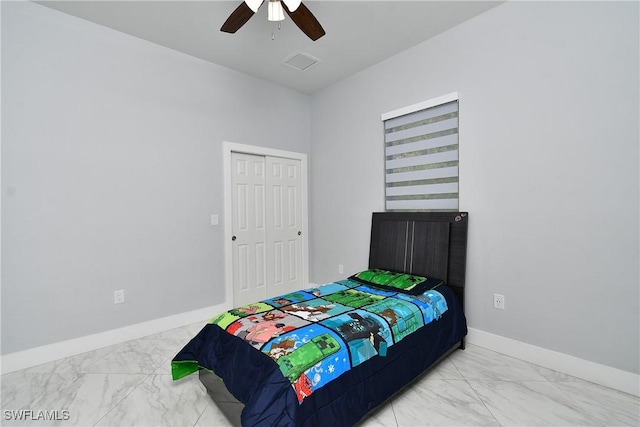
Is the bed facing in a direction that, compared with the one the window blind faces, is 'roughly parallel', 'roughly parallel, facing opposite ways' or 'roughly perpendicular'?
roughly parallel

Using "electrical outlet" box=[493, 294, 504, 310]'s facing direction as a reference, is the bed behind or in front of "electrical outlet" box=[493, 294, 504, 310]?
in front

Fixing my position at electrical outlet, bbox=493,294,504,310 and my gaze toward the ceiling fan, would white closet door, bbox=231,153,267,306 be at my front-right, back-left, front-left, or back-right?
front-right

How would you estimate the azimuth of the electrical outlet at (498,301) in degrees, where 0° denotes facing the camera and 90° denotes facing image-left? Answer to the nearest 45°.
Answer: approximately 45°

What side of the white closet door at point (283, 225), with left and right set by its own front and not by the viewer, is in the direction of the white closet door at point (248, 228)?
right

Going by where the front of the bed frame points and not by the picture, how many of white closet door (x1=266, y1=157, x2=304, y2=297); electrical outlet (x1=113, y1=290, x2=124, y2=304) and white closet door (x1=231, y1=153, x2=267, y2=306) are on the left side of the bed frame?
0

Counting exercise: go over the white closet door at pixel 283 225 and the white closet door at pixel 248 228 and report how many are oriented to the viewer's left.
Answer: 0

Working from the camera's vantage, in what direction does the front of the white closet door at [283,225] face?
facing the viewer and to the right of the viewer

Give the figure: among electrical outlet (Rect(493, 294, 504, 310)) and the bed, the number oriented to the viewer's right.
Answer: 0

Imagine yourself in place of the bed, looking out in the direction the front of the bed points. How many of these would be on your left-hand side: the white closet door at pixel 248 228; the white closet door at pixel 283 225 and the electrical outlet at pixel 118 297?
0

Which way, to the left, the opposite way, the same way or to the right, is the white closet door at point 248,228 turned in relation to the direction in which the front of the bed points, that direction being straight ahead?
to the left

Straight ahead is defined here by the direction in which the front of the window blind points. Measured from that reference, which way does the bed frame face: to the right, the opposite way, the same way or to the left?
the same way

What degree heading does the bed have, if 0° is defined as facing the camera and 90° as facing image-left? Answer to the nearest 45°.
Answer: approximately 45°

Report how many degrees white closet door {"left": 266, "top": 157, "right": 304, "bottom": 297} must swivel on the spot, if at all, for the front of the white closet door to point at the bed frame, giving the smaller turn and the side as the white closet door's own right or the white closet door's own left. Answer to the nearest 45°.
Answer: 0° — it already faces it

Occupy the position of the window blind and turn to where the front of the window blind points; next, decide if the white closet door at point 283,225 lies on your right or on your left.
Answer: on your right

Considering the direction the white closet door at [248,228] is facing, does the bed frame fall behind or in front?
in front

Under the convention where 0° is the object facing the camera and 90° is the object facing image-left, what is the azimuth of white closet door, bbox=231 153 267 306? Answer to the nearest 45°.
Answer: approximately 315°
